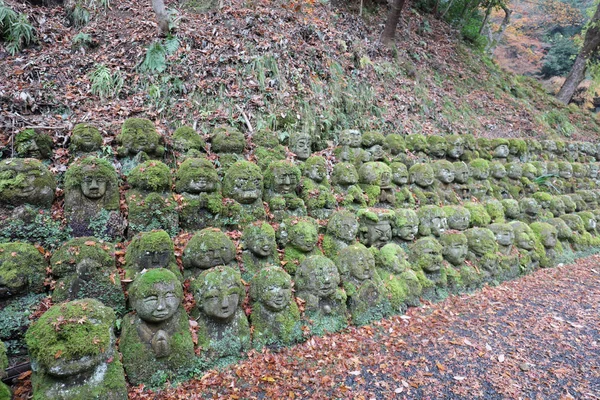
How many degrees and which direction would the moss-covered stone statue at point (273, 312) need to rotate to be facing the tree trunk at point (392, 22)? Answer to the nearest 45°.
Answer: approximately 135° to its left

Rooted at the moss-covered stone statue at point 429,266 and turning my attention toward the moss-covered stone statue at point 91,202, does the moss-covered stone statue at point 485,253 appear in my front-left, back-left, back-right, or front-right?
back-right

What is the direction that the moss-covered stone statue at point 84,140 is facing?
toward the camera

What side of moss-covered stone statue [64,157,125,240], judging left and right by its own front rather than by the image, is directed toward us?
front

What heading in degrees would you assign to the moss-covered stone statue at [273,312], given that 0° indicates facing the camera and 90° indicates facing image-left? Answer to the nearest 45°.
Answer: approximately 315°

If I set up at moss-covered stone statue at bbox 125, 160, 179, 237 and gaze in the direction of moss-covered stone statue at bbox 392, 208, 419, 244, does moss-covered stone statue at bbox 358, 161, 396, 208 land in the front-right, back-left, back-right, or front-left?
front-left

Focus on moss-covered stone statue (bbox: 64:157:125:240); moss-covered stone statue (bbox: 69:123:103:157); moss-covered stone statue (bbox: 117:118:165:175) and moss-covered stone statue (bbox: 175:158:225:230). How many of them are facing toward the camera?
4

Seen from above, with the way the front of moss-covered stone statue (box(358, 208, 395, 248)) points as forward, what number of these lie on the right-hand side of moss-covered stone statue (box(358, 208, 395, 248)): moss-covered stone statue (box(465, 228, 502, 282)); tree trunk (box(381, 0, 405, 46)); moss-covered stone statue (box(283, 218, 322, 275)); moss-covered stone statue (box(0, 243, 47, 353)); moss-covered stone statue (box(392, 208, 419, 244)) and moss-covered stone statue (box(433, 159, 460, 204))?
2

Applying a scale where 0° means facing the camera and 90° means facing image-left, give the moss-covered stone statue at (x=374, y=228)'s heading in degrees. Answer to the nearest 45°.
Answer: approximately 315°

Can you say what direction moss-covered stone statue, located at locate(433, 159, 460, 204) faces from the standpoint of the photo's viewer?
facing the viewer and to the right of the viewer

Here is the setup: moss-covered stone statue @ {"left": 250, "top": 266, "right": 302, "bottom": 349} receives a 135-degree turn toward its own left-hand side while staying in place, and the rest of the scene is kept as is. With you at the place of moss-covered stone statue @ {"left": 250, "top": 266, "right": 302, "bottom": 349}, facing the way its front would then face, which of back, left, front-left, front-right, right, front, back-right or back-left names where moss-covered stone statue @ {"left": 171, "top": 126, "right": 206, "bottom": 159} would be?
front-left

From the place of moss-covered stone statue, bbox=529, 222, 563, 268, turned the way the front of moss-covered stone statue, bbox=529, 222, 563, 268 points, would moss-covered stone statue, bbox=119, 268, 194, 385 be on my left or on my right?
on my right

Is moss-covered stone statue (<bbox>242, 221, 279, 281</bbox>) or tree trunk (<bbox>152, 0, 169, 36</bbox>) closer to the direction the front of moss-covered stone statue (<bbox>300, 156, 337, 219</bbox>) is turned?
the moss-covered stone statue

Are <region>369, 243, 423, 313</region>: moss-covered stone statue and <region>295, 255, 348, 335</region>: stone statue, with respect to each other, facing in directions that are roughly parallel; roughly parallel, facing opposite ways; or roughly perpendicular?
roughly parallel

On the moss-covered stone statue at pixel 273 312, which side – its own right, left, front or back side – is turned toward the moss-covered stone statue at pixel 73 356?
right

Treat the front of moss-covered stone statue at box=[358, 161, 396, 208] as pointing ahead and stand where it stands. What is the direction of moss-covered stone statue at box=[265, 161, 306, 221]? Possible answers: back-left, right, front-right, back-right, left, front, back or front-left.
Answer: right

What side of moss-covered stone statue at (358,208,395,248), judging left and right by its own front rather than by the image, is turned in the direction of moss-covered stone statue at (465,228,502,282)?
left

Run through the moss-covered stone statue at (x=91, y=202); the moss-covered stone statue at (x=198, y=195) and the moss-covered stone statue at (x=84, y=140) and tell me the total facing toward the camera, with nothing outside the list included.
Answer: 3

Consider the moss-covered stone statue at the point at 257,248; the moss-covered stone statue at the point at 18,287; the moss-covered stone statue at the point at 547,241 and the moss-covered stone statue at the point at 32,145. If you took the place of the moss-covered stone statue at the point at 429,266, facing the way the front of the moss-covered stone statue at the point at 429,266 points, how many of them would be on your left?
1
